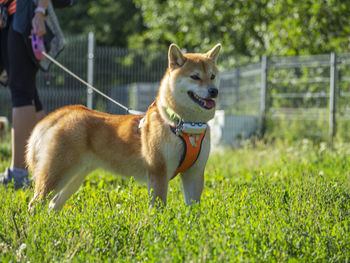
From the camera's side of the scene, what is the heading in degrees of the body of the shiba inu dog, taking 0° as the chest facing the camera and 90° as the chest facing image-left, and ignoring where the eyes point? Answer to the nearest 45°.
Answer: approximately 315°

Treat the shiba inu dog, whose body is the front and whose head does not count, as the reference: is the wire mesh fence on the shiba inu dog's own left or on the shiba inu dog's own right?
on the shiba inu dog's own left
